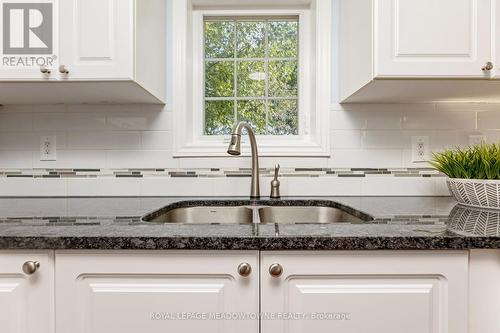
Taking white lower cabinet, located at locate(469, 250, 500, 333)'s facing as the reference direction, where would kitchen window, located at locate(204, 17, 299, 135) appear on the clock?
The kitchen window is roughly at 4 o'clock from the white lower cabinet.

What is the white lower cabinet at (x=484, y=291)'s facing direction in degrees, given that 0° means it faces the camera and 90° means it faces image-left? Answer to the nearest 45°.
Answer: approximately 0°

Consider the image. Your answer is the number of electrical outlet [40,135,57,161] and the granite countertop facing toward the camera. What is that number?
2

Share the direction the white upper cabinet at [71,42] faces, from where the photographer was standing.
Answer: facing the viewer

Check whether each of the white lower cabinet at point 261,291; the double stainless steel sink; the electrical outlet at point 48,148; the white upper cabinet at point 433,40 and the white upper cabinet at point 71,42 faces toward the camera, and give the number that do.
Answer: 5

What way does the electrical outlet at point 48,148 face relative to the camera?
toward the camera

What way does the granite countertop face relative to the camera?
toward the camera

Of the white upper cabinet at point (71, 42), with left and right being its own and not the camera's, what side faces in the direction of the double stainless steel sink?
left

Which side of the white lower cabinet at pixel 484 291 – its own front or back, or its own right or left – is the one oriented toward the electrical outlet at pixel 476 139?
back

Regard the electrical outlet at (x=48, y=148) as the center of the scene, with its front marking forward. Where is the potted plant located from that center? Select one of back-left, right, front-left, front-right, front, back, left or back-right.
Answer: front-left

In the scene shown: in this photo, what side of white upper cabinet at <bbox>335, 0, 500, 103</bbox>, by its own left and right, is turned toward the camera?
front

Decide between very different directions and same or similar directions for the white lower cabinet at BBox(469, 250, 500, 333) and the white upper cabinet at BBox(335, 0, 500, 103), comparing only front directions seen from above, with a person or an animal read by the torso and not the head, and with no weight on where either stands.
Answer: same or similar directions

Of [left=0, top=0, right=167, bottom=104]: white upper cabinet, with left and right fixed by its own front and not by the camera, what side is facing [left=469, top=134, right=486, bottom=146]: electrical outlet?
left
